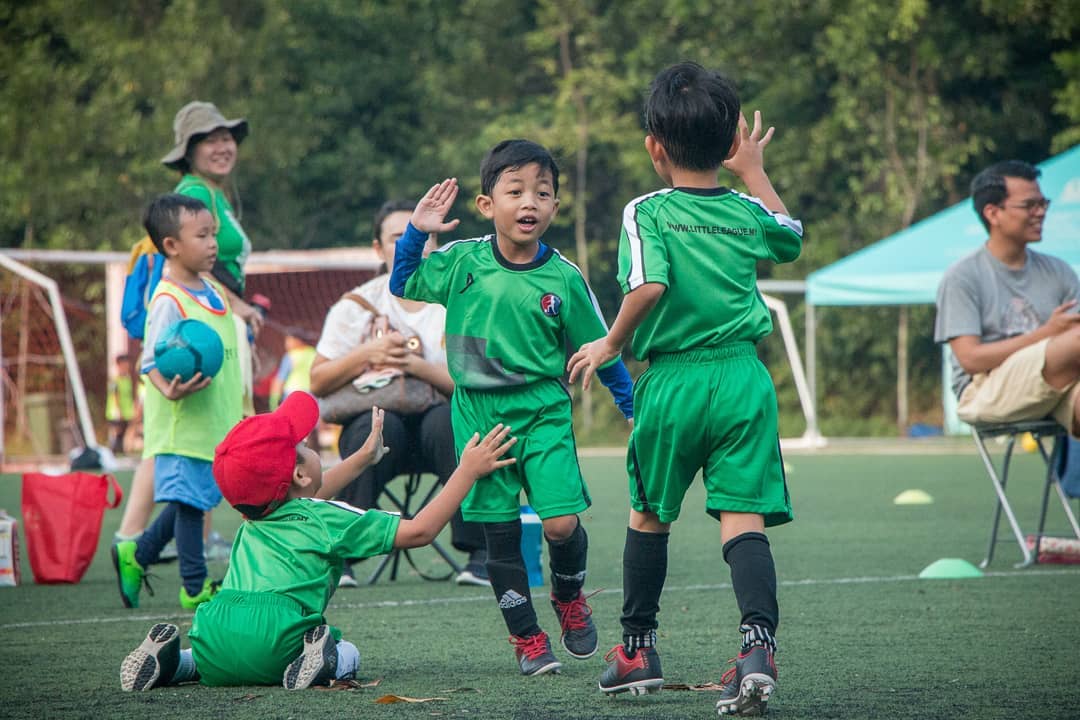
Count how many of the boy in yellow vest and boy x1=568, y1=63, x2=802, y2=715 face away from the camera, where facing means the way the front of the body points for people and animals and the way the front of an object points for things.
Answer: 1

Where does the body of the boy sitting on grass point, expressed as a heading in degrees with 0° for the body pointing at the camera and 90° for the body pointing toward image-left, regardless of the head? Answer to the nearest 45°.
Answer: approximately 225°

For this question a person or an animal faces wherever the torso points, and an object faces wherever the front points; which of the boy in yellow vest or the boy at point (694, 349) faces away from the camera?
the boy

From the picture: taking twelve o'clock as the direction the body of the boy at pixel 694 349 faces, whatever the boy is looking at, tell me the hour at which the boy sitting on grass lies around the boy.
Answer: The boy sitting on grass is roughly at 9 o'clock from the boy.

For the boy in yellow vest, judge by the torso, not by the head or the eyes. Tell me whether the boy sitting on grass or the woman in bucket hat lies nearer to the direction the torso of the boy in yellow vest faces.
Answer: the boy sitting on grass

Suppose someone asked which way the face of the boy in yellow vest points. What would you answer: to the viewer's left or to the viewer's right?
to the viewer's right

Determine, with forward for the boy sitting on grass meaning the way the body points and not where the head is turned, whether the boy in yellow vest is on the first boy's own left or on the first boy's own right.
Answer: on the first boy's own left

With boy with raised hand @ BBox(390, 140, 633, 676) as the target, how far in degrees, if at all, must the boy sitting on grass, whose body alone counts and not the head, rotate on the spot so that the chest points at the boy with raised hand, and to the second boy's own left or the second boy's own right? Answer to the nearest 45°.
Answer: approximately 45° to the second boy's own right

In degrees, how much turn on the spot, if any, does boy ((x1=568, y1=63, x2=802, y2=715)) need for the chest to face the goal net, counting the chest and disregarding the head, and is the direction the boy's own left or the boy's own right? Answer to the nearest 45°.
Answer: approximately 45° to the boy's own left

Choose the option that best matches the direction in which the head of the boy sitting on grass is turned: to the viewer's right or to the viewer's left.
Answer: to the viewer's right

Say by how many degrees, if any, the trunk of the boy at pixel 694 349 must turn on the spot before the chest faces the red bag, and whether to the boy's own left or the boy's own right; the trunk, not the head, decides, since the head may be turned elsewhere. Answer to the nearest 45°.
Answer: approximately 45° to the boy's own left

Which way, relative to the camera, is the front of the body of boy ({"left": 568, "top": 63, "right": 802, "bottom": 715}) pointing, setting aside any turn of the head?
away from the camera

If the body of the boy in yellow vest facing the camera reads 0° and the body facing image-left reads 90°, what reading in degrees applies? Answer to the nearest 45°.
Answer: approximately 315°
